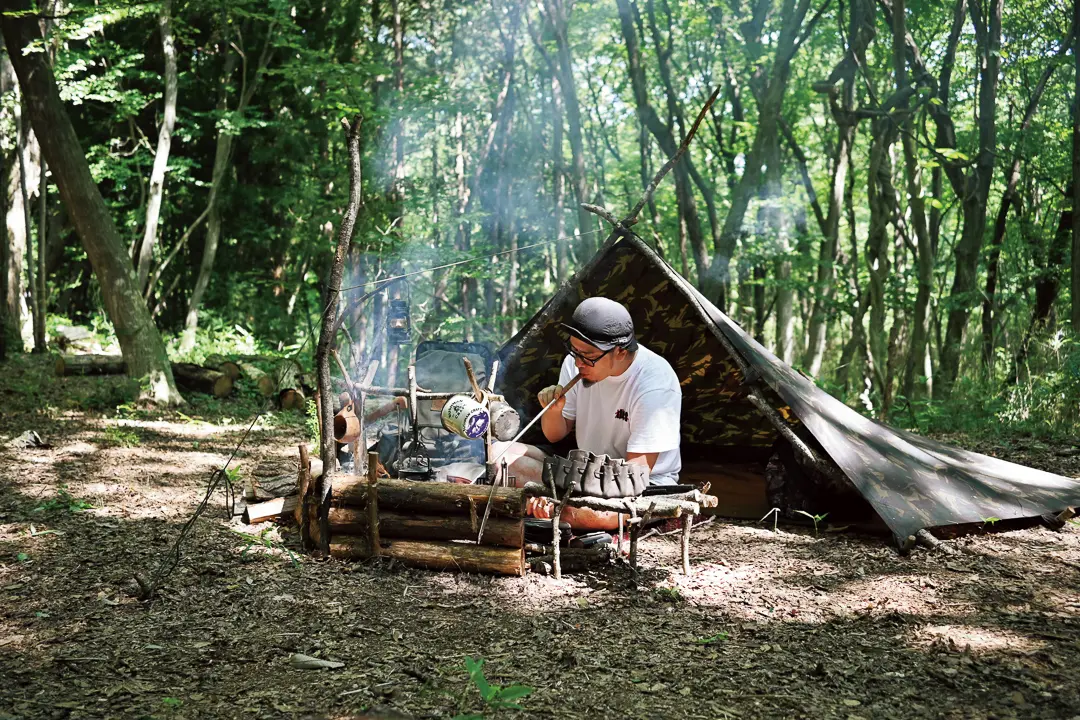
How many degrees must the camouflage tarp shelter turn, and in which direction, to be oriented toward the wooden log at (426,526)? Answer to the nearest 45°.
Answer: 0° — it already faces it

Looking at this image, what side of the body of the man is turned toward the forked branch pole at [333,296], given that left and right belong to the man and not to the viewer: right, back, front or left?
front

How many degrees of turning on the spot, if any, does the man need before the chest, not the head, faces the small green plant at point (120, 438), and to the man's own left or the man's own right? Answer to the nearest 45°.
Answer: approximately 90° to the man's own right

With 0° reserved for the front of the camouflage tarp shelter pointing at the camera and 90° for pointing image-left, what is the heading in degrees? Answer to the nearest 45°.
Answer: approximately 45°

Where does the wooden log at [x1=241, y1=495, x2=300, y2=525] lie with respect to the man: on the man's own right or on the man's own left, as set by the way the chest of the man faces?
on the man's own right

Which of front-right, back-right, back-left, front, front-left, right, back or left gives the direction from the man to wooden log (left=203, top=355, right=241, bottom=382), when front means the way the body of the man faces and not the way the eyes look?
right

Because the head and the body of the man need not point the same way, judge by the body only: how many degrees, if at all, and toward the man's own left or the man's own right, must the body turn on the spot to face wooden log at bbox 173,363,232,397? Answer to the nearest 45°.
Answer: approximately 90° to the man's own right

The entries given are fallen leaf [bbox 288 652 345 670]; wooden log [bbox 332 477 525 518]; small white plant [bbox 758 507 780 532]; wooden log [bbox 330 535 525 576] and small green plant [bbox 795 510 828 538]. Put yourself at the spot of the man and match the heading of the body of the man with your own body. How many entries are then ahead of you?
3

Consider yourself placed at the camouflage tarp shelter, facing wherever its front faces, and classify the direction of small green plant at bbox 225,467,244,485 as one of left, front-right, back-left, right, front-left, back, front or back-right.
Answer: front-right

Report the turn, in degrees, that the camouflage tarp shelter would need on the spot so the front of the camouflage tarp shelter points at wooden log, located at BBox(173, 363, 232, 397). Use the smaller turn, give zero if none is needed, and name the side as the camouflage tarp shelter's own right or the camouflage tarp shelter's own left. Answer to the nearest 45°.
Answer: approximately 90° to the camouflage tarp shelter's own right

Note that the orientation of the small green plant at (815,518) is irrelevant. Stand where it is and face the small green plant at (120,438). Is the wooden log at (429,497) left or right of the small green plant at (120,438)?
left

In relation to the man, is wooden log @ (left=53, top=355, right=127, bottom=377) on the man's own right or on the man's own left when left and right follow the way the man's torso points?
on the man's own right

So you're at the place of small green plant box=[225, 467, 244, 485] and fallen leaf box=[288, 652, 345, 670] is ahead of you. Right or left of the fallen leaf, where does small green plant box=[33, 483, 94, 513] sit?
right

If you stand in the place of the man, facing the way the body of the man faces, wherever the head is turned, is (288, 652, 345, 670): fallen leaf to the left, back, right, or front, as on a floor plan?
front
